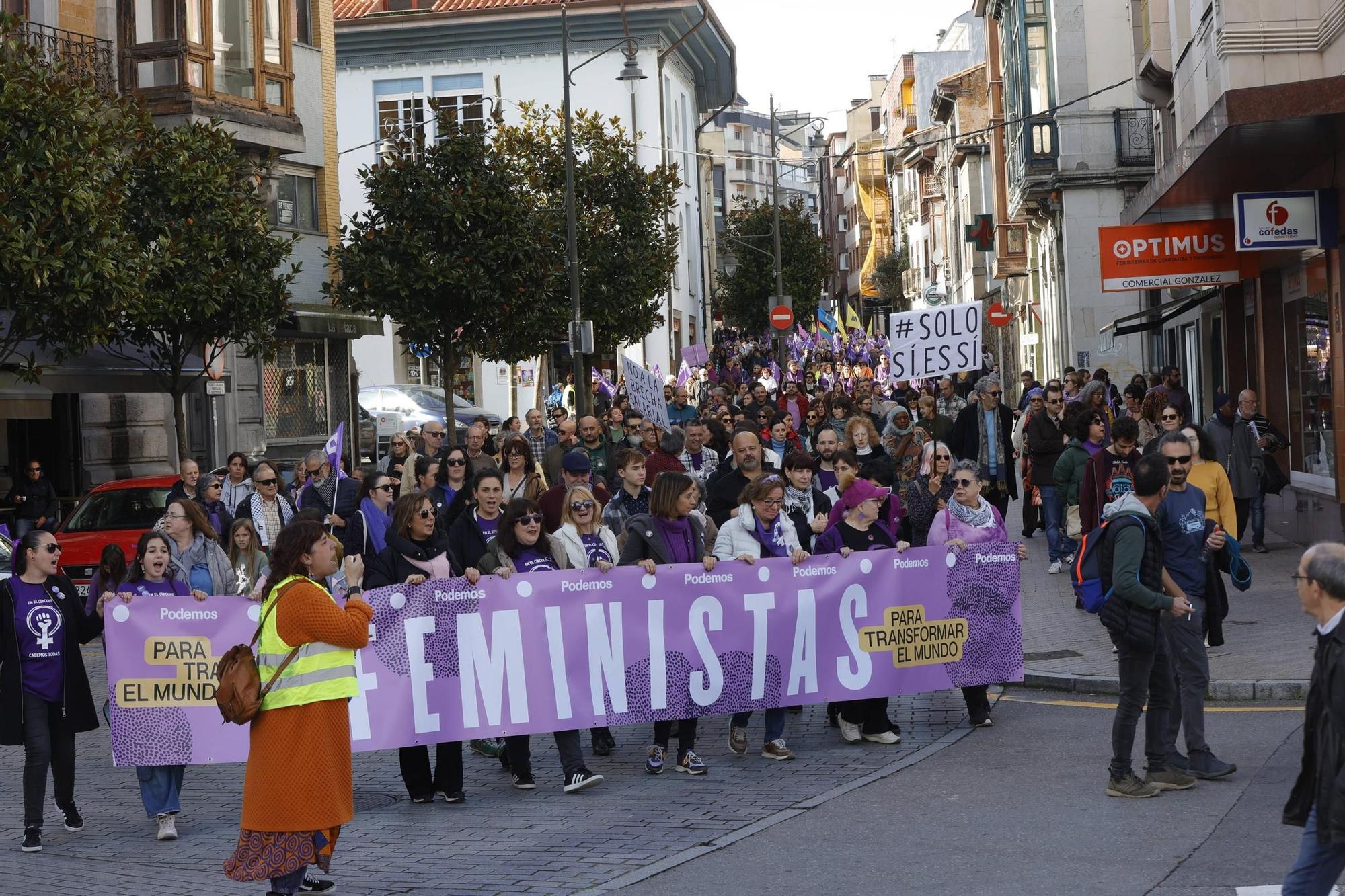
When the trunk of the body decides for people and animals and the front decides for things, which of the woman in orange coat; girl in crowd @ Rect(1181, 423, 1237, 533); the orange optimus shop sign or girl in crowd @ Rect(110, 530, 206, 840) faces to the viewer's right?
the woman in orange coat

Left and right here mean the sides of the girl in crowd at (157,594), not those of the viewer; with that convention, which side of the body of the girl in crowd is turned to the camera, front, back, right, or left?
front

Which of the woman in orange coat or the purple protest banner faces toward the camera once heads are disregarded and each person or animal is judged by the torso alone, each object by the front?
the purple protest banner

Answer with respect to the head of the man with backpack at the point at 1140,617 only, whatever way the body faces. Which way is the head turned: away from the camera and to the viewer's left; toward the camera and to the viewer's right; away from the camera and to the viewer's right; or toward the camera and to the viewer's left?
away from the camera and to the viewer's right

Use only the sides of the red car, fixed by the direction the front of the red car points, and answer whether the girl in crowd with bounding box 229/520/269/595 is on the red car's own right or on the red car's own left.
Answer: on the red car's own left

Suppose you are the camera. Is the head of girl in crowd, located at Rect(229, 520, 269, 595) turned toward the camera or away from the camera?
toward the camera

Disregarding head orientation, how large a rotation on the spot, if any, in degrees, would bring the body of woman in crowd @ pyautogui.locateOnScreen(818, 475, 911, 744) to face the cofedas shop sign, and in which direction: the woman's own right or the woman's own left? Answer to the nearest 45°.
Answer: approximately 90° to the woman's own left

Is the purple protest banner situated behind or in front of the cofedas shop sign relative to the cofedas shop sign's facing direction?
in front

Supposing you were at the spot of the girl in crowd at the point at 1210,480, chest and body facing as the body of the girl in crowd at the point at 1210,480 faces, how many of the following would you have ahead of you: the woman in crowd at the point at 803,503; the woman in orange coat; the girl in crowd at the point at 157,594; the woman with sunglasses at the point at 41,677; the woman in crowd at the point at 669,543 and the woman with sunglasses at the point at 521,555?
6

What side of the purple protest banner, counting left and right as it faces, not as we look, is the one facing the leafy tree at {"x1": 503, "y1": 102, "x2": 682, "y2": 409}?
back

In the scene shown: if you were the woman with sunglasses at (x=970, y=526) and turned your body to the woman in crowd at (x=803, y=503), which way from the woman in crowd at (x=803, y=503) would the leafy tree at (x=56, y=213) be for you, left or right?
right

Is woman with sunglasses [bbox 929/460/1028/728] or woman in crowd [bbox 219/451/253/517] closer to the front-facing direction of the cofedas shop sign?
the woman with sunglasses

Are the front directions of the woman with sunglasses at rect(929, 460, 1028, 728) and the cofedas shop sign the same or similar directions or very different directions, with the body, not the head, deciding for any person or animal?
same or similar directions

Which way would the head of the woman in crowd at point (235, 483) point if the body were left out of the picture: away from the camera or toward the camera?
toward the camera

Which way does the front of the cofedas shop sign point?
toward the camera
